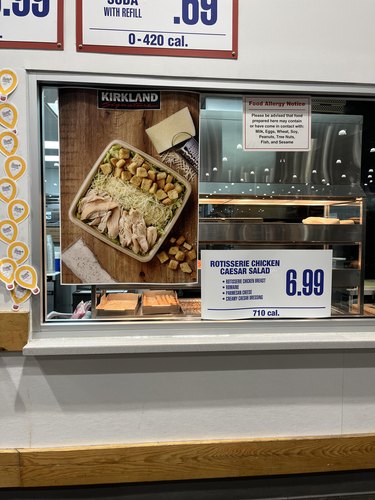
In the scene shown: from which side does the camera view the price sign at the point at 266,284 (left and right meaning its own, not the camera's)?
front

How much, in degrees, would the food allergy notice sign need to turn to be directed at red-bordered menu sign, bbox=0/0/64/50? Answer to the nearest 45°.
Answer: approximately 45° to its right

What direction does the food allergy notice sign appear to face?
toward the camera

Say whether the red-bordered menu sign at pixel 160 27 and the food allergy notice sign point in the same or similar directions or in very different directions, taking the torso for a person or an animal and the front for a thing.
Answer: same or similar directions

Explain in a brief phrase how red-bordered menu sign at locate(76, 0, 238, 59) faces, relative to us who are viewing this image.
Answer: facing the viewer

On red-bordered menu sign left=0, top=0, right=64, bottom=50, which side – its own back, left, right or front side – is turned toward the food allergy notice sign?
left

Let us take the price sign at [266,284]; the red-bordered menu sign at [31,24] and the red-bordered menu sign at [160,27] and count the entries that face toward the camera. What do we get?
3

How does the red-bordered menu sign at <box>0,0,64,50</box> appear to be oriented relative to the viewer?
toward the camera

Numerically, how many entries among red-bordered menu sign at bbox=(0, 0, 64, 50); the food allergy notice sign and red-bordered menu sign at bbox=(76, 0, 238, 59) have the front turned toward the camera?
3
